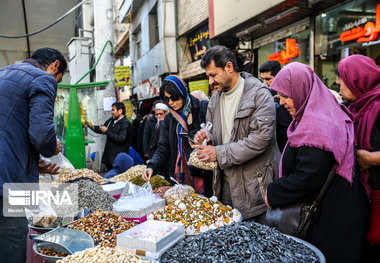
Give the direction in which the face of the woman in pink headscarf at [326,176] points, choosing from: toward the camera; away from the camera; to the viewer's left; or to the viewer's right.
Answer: to the viewer's left

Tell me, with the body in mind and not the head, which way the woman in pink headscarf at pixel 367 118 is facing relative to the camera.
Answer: to the viewer's left

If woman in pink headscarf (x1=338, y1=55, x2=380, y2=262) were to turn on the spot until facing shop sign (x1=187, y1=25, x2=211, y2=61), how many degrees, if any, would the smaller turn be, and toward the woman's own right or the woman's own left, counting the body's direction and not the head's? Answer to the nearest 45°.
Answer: approximately 45° to the woman's own right

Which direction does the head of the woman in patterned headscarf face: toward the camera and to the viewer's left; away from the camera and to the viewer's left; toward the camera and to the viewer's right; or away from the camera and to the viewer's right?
toward the camera and to the viewer's left

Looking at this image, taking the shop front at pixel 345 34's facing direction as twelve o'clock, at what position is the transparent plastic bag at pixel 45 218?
The transparent plastic bag is roughly at 11 o'clock from the shop front.

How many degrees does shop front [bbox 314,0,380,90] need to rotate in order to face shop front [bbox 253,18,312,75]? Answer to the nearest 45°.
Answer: approximately 90° to its right

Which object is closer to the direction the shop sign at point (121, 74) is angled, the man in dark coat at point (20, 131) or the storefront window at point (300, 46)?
the man in dark coat

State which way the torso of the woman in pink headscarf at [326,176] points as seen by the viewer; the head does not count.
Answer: to the viewer's left

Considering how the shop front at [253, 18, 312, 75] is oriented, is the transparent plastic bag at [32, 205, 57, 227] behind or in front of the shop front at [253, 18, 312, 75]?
in front

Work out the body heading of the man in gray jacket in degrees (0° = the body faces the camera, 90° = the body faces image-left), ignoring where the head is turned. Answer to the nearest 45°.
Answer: approximately 45°

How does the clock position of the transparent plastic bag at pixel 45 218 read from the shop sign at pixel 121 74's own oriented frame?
The transparent plastic bag is roughly at 12 o'clock from the shop sign.

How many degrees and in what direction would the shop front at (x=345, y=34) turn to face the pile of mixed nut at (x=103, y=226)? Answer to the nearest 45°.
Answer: approximately 45° to its left

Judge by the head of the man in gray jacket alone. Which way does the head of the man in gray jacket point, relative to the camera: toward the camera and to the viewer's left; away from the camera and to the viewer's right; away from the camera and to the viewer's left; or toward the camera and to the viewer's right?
toward the camera and to the viewer's left
